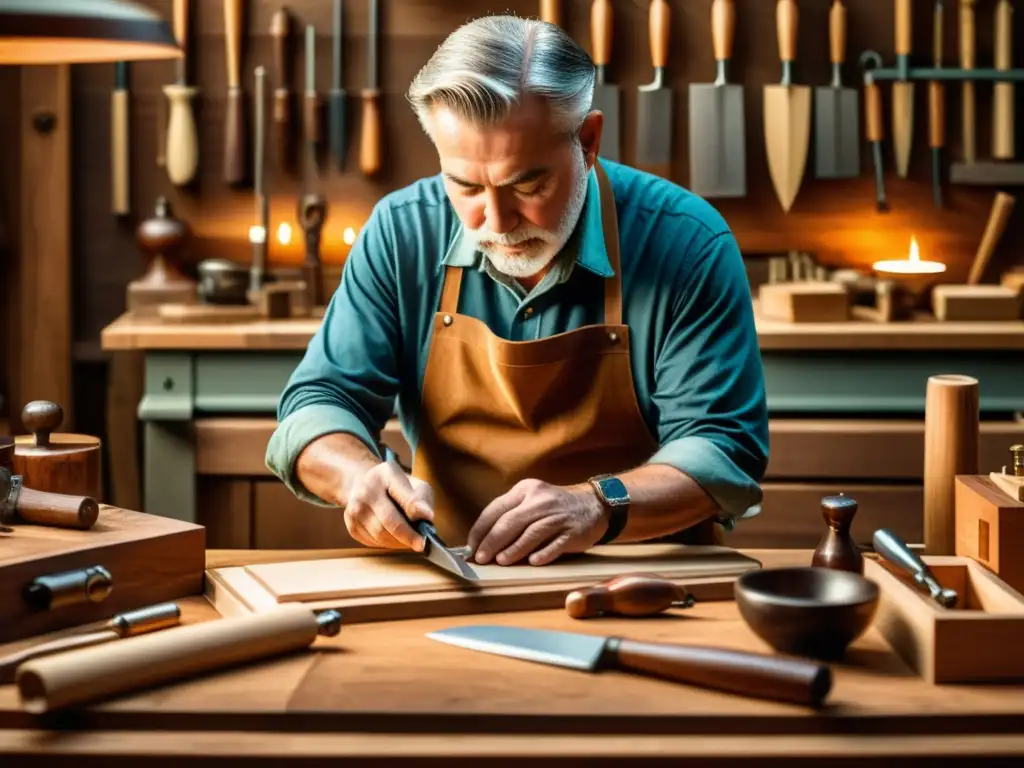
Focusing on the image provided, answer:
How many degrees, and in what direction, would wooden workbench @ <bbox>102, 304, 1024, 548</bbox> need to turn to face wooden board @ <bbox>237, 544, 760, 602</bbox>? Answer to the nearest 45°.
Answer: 0° — it already faces it

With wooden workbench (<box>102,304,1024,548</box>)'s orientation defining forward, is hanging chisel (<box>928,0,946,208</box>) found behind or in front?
behind

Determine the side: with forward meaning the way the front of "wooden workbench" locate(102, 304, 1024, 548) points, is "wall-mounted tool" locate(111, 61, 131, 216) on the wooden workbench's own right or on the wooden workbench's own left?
on the wooden workbench's own right

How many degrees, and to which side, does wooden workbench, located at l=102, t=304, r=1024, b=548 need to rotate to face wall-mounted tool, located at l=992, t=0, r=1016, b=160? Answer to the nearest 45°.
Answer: approximately 135° to its left

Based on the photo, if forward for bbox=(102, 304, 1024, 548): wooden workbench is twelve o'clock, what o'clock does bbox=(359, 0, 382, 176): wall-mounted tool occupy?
The wall-mounted tool is roughly at 4 o'clock from the wooden workbench.

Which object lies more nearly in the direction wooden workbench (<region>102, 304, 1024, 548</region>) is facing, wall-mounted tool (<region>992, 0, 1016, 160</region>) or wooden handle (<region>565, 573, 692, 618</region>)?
the wooden handle

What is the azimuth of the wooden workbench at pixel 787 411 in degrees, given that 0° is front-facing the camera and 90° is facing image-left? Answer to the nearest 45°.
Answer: approximately 0°

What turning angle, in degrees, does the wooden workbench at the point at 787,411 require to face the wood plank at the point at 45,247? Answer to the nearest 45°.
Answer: approximately 90° to its right
